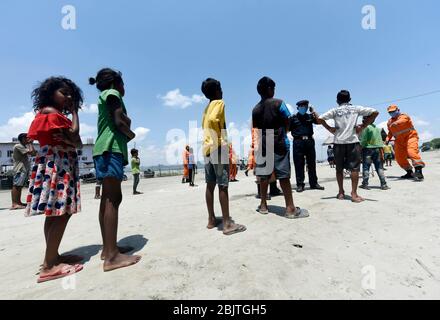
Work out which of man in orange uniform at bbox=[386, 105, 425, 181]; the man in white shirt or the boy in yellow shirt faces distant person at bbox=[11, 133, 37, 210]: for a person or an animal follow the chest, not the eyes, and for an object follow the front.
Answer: the man in orange uniform

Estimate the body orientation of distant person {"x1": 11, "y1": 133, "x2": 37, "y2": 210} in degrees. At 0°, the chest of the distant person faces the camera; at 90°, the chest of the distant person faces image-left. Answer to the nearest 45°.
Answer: approximately 270°

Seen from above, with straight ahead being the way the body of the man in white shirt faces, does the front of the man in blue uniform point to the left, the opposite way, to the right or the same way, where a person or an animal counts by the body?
the opposite way

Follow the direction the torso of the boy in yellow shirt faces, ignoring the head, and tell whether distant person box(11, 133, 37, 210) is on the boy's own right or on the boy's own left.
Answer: on the boy's own left

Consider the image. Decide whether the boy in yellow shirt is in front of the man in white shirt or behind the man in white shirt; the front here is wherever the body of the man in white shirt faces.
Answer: behind

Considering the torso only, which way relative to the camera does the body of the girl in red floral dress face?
to the viewer's right

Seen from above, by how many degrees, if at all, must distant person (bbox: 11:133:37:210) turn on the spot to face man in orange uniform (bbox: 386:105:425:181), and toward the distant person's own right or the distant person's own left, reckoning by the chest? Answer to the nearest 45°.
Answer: approximately 45° to the distant person's own right

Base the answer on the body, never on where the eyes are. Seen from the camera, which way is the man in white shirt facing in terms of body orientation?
away from the camera

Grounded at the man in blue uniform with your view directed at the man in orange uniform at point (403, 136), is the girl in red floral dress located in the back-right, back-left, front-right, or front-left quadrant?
back-right

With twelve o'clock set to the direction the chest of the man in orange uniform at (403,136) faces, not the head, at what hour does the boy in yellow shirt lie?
The boy in yellow shirt is roughly at 11 o'clock from the man in orange uniform.
